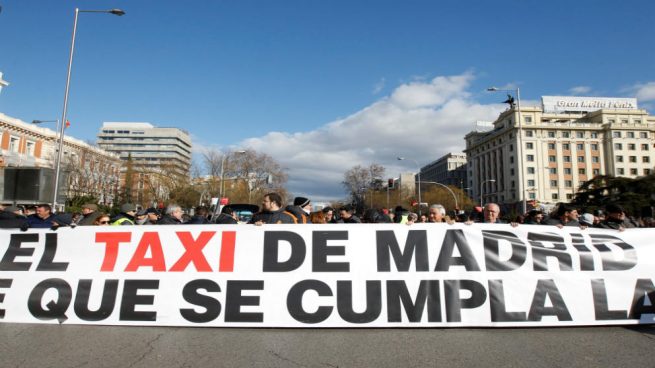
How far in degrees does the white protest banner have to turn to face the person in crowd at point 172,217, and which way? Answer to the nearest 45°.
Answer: approximately 135° to its right

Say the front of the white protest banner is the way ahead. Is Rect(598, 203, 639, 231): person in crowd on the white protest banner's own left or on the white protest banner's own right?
on the white protest banner's own left

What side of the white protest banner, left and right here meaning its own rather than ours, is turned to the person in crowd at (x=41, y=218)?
right

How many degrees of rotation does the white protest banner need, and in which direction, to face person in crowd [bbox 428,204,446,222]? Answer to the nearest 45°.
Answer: approximately 135° to its left

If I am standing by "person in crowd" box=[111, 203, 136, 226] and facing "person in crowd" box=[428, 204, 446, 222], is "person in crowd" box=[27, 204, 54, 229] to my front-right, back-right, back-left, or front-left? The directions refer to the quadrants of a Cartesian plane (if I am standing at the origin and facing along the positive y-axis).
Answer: back-right

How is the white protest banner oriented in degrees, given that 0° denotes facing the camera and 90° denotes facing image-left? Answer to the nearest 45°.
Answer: approximately 0°
